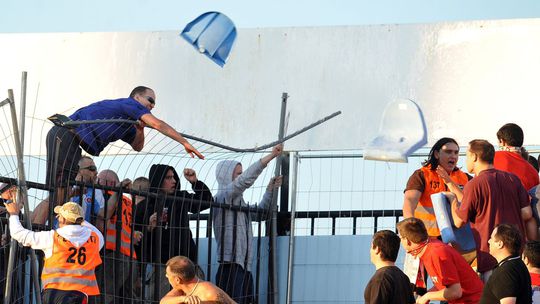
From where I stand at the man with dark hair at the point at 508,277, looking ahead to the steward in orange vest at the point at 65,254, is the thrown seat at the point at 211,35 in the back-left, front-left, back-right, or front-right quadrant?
front-right

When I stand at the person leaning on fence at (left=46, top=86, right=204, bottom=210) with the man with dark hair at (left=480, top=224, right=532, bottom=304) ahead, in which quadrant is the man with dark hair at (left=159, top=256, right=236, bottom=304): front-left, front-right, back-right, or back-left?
front-right

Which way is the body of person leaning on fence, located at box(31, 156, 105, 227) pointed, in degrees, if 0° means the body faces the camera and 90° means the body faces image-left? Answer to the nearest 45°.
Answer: approximately 315°

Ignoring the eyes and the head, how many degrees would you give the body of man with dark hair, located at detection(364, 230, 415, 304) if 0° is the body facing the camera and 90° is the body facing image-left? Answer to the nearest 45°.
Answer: approximately 135°

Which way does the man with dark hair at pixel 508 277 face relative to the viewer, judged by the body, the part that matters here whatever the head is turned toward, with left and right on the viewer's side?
facing away from the viewer and to the left of the viewer

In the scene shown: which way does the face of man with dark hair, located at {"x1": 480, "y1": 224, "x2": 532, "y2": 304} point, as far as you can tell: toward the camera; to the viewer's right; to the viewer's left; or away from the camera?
to the viewer's left
